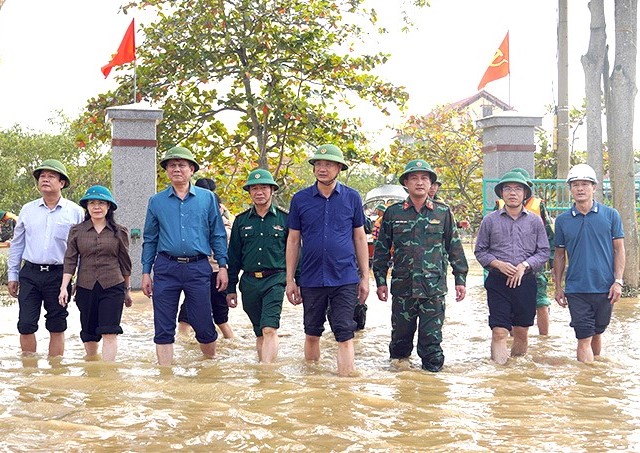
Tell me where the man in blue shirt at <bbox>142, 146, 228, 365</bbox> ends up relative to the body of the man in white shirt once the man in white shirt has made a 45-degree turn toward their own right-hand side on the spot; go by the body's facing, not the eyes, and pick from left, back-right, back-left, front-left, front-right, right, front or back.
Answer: left

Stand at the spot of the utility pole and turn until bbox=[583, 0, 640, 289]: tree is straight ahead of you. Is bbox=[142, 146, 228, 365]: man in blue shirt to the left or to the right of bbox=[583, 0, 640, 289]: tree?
right

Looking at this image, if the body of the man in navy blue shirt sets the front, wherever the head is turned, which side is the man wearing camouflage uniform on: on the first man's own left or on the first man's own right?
on the first man's own left

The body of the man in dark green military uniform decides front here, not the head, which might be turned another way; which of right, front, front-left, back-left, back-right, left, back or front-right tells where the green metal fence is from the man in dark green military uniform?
back-left

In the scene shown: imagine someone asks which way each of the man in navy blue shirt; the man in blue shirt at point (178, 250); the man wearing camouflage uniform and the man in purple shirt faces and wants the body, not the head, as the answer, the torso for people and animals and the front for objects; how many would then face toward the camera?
4

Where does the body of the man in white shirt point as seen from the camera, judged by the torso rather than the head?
toward the camera

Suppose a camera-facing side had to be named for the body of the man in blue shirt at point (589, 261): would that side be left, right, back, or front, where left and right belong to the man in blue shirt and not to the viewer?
front

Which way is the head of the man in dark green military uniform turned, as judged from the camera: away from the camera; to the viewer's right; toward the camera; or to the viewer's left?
toward the camera

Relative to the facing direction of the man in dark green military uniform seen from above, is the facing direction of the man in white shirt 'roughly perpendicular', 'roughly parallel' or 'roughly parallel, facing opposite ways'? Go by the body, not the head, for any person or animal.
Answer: roughly parallel

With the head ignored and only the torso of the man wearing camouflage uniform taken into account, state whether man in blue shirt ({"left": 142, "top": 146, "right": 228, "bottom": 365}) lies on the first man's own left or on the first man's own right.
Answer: on the first man's own right

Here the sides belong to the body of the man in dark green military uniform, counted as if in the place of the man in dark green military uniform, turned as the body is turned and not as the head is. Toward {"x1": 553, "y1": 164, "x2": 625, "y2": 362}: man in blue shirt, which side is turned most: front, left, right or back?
left

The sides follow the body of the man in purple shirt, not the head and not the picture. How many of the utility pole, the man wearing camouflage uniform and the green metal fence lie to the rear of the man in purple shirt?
2

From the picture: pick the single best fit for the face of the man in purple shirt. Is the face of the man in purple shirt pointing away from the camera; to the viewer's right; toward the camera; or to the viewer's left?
toward the camera

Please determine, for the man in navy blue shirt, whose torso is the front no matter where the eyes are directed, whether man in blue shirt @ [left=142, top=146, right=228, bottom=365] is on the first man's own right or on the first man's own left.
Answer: on the first man's own right

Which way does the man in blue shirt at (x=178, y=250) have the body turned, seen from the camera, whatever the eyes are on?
toward the camera
